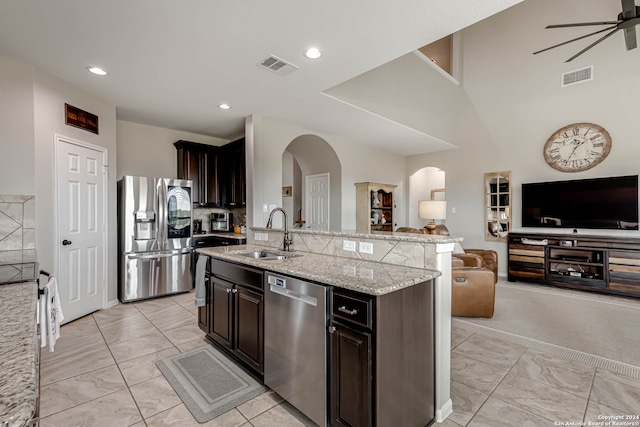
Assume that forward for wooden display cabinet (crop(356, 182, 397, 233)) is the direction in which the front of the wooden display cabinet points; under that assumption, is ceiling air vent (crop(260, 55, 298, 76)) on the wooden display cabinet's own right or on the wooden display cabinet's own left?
on the wooden display cabinet's own right

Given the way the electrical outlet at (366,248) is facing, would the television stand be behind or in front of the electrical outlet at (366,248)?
behind

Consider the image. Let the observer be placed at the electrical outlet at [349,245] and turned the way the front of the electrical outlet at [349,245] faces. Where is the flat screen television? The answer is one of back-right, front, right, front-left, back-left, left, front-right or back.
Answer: back

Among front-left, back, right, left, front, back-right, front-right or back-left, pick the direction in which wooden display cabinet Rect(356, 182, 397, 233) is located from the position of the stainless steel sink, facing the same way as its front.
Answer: back
